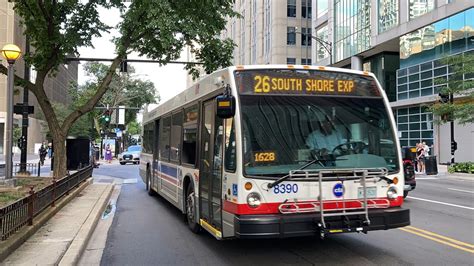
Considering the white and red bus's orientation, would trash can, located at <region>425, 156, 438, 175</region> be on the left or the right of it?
on its left

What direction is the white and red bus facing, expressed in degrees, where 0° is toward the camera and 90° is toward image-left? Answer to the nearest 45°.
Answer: approximately 315°

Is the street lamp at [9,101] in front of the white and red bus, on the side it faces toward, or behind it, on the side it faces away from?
behind

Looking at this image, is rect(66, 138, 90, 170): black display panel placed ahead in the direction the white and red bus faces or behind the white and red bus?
behind

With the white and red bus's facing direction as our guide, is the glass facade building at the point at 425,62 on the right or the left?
on its left

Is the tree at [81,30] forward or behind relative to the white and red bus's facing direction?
behind

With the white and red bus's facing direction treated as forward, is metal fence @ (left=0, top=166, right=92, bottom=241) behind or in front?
behind

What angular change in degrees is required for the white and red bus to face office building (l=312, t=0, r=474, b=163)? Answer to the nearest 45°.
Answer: approximately 135° to its left
